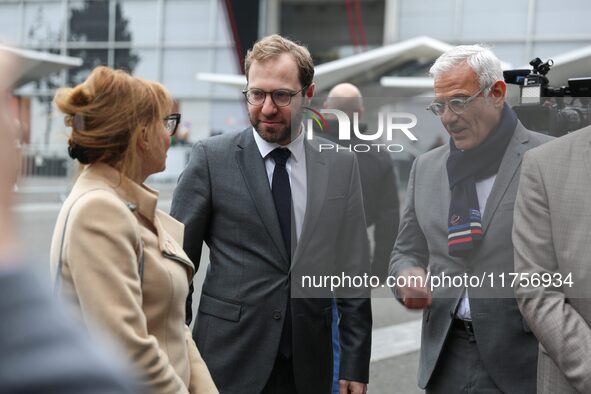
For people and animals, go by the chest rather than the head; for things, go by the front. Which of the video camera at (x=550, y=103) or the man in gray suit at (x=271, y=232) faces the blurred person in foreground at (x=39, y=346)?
the man in gray suit

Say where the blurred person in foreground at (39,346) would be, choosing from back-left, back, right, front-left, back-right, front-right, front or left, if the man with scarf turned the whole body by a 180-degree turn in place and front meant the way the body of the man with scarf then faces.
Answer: back-right

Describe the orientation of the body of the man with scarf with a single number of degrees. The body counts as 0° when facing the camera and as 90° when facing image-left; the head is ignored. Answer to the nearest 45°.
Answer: approximately 45°

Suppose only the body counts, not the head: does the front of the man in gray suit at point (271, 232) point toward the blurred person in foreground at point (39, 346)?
yes

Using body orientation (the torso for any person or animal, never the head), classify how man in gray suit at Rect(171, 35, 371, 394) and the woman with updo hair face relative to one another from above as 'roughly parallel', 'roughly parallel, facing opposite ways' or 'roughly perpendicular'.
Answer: roughly perpendicular

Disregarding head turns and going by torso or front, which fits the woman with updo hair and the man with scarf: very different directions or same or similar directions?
very different directions

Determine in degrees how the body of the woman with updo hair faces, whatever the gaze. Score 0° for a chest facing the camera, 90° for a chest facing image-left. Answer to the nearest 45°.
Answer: approximately 270°
